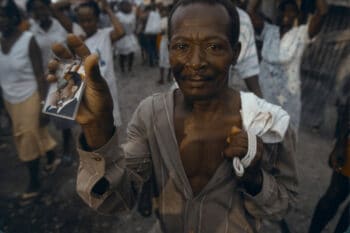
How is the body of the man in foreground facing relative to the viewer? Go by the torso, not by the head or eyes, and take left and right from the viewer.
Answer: facing the viewer

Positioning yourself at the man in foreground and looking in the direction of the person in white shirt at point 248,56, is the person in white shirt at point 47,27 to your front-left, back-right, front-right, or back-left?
front-left

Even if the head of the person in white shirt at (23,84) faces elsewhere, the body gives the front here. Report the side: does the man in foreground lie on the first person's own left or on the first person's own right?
on the first person's own left

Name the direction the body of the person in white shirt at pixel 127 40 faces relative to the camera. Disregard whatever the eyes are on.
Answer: toward the camera

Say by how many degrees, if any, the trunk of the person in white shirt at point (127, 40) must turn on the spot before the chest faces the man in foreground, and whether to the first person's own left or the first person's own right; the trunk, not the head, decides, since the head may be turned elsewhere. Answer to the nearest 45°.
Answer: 0° — they already face them

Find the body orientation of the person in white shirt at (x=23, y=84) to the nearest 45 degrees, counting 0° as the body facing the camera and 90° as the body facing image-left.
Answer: approximately 45°

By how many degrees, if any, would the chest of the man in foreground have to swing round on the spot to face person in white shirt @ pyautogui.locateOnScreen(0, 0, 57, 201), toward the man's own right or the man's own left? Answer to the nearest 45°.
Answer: approximately 135° to the man's own right

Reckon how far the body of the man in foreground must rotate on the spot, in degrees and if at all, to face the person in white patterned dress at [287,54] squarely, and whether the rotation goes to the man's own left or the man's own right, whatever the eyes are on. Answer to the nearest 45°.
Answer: approximately 135° to the man's own left
